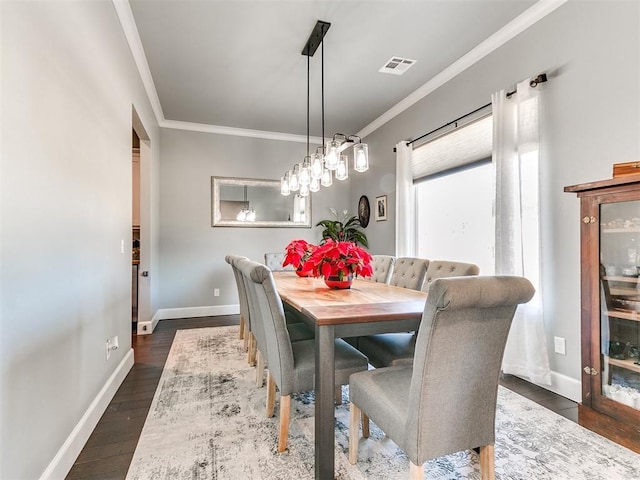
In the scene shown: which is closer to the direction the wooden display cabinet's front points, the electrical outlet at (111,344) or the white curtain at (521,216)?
the electrical outlet

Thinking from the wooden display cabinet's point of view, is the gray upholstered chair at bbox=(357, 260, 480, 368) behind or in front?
in front

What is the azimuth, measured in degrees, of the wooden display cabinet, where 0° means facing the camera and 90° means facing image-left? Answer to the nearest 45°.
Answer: approximately 45°

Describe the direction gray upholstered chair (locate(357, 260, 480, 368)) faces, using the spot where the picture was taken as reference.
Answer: facing the viewer and to the left of the viewer

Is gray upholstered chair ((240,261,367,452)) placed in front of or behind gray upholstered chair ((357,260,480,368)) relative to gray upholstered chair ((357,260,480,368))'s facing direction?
in front

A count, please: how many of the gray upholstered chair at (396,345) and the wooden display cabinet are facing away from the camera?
0

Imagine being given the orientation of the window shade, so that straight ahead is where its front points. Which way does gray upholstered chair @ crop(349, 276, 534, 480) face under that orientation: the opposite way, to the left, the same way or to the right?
to the right

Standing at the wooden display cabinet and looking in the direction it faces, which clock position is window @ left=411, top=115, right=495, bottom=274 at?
The window is roughly at 3 o'clock from the wooden display cabinet.

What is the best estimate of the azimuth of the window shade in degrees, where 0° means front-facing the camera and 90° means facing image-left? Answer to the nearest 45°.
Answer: approximately 45°

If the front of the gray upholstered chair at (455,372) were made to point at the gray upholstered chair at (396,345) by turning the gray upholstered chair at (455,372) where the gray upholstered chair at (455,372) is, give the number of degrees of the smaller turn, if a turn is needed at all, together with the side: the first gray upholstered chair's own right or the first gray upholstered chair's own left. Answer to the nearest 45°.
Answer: approximately 45° to the first gray upholstered chair's own right

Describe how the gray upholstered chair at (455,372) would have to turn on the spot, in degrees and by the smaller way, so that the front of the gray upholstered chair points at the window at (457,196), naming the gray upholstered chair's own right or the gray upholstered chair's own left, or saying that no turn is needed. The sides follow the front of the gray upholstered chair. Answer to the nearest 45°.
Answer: approximately 45° to the gray upholstered chair's own right

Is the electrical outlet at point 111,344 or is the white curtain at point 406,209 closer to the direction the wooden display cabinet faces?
the electrical outlet
